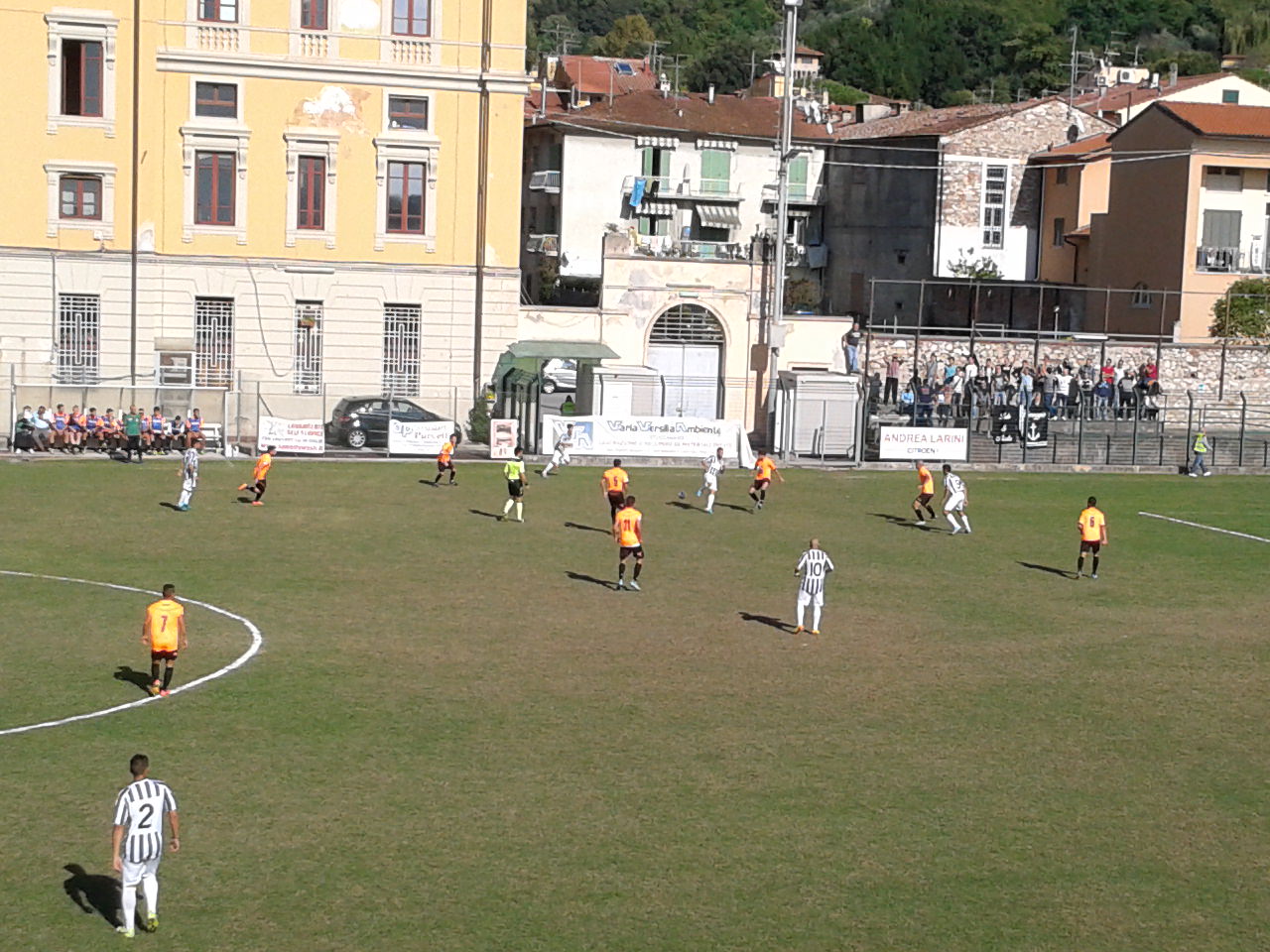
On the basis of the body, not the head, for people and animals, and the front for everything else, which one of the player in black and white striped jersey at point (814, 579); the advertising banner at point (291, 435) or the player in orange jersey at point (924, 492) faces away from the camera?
the player in black and white striped jersey

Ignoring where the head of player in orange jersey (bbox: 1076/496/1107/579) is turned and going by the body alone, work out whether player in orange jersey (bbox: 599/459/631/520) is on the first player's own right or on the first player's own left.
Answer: on the first player's own left

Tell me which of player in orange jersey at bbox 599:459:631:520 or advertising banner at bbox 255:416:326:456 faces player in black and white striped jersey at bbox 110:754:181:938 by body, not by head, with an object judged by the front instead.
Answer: the advertising banner

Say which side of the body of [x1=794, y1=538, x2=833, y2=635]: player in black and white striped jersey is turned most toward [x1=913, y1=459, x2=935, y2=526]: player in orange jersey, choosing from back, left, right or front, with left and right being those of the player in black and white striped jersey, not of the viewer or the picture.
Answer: front

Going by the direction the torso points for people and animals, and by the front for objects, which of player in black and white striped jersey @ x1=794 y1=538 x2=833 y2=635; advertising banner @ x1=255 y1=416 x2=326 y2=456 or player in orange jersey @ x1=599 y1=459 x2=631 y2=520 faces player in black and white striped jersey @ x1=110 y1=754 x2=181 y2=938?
the advertising banner

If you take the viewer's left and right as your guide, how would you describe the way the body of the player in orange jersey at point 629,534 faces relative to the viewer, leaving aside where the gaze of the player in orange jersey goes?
facing away from the viewer

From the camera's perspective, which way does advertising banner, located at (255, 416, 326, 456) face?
toward the camera

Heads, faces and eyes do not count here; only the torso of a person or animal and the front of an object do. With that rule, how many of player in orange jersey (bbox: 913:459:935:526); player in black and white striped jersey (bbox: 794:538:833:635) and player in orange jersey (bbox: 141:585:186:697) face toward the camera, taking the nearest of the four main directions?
0

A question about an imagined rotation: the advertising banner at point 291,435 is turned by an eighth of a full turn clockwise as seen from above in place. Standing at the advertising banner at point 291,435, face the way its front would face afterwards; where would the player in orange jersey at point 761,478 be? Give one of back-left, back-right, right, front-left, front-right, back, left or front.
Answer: left

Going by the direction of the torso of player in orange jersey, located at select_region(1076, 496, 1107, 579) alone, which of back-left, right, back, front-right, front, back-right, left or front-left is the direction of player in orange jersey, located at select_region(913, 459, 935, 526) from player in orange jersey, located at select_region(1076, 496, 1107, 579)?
front-left

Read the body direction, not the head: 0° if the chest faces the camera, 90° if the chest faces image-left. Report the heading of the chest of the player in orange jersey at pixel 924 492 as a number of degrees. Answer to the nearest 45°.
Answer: approximately 90°

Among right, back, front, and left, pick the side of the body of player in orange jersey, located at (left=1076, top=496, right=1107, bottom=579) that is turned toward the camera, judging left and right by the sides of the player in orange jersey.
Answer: back

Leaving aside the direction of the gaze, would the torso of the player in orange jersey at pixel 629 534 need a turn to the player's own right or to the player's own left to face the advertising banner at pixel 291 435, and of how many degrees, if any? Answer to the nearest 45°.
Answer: approximately 45° to the player's own left

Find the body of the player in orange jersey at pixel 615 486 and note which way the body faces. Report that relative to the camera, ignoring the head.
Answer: away from the camera

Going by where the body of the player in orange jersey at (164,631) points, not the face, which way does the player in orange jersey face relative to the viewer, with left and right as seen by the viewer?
facing away from the viewer

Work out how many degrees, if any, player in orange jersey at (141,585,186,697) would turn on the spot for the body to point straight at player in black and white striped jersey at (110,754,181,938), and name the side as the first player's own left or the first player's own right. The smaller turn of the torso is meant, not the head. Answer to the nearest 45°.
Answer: approximately 180°
